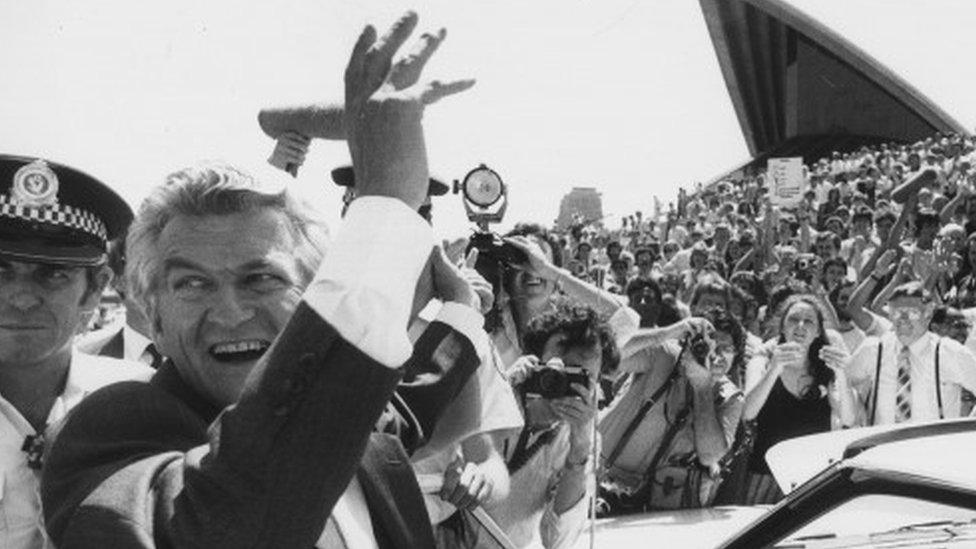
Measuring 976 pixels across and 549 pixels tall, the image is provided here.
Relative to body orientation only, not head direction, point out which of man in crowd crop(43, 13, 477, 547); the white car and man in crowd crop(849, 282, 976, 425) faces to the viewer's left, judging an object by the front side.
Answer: the white car

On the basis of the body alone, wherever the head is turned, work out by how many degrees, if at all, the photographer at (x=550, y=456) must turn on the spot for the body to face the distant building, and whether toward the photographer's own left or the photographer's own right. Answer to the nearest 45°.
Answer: approximately 180°

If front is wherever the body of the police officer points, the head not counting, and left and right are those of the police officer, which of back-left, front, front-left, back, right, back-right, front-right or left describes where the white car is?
left

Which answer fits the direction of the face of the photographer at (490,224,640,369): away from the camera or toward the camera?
toward the camera

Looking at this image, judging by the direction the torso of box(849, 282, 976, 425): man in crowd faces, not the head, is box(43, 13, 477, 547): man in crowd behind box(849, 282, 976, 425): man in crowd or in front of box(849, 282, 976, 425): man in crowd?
in front

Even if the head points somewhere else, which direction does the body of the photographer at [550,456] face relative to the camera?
toward the camera

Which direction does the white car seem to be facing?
to the viewer's left

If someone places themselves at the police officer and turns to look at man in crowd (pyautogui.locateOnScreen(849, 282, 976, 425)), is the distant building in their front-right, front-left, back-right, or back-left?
front-left

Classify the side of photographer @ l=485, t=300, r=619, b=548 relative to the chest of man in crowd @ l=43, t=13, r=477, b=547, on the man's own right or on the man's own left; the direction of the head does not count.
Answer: on the man's own left

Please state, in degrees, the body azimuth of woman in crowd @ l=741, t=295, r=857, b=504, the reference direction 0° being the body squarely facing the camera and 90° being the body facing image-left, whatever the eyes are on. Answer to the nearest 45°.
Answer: approximately 0°

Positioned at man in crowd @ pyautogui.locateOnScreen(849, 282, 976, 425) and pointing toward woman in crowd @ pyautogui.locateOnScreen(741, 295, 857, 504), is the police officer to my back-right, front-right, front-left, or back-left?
front-left

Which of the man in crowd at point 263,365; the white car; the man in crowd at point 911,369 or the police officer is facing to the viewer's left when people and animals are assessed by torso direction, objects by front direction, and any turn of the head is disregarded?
the white car

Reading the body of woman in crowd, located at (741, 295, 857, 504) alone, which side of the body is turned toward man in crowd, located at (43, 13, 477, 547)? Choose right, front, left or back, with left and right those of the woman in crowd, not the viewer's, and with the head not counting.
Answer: front

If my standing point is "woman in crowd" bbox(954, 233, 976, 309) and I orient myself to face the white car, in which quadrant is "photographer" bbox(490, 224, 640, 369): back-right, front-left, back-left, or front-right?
front-right

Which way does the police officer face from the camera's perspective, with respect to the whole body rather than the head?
toward the camera
